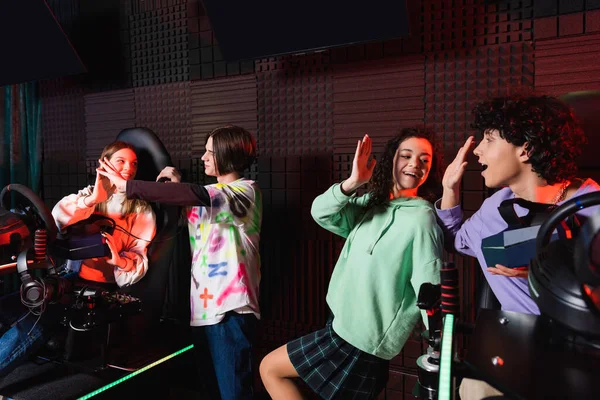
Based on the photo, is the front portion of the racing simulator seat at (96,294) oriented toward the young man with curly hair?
no

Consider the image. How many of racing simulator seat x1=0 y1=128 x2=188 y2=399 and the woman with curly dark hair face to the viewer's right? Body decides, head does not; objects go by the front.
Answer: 0

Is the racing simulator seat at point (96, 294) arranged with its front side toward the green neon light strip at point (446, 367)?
no

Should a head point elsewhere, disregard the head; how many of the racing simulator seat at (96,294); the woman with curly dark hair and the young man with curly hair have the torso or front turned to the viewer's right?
0

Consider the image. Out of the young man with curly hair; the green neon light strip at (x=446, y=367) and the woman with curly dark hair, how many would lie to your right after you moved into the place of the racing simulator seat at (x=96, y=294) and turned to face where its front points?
0

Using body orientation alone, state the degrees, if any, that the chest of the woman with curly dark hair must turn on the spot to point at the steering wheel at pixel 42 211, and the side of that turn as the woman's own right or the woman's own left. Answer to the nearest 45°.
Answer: approximately 45° to the woman's own right

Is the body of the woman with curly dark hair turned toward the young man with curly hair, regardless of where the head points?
no

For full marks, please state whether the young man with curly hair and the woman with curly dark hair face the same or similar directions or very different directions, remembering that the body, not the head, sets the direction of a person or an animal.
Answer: same or similar directions

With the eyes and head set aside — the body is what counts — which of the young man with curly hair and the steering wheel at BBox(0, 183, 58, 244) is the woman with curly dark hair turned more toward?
the steering wheel

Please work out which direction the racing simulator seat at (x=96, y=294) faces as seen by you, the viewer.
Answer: facing the viewer and to the left of the viewer

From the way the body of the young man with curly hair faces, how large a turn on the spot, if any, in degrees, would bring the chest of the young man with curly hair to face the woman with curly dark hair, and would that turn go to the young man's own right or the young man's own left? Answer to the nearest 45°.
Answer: approximately 45° to the young man's own right

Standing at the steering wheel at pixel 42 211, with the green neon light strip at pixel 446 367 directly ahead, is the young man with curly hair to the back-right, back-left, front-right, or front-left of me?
front-left

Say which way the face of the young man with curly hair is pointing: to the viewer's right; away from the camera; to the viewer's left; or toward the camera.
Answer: to the viewer's left

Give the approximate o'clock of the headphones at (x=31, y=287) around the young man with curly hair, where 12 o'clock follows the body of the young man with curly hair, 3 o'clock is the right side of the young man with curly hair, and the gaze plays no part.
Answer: The headphones is roughly at 1 o'clock from the young man with curly hair.

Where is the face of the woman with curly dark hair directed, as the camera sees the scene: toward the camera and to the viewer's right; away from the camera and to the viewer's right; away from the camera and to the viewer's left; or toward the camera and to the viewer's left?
toward the camera and to the viewer's right
